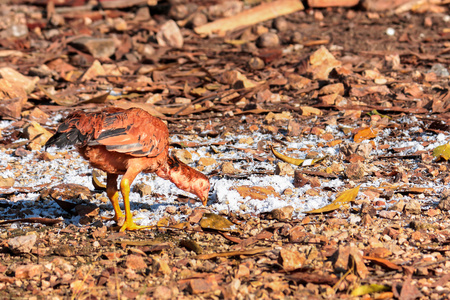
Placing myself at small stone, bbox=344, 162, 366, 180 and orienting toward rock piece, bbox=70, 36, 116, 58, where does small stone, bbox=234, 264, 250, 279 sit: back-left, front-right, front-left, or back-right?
back-left

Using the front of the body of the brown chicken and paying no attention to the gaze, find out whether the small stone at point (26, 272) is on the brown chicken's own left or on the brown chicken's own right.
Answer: on the brown chicken's own right

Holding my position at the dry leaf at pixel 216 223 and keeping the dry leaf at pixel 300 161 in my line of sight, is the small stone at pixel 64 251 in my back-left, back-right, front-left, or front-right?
back-left

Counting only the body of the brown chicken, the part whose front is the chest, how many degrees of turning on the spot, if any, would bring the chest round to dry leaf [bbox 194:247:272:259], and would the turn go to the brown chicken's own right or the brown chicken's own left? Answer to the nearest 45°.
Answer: approximately 45° to the brown chicken's own right

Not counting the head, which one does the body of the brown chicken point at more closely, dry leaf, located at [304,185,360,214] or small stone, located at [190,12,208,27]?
the dry leaf

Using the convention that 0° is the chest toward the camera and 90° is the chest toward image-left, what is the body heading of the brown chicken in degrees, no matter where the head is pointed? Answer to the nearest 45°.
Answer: approximately 270°

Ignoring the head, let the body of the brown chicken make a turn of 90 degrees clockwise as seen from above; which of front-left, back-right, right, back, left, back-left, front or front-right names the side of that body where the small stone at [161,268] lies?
front

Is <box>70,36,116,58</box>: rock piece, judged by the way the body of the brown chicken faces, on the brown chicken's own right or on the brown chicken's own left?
on the brown chicken's own left

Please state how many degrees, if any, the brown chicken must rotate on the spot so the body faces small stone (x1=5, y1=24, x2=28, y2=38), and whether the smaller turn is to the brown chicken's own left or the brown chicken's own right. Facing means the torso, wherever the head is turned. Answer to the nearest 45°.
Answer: approximately 90° to the brown chicken's own left

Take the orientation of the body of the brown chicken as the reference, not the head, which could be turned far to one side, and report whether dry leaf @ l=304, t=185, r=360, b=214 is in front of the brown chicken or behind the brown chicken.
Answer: in front

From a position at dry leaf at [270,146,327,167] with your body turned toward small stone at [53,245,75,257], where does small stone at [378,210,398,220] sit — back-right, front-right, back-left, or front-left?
front-left

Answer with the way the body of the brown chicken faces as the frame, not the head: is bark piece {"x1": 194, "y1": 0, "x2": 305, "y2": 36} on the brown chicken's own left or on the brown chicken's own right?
on the brown chicken's own left

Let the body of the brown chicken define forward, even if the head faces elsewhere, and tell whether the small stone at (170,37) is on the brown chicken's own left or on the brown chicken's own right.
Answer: on the brown chicken's own left

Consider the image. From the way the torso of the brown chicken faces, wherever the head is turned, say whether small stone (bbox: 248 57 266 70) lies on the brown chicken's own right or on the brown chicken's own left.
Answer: on the brown chicken's own left

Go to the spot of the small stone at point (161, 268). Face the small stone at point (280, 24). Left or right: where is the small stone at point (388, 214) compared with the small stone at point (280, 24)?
right

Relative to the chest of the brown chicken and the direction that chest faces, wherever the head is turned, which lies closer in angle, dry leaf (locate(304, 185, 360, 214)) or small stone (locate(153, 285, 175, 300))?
the dry leaf

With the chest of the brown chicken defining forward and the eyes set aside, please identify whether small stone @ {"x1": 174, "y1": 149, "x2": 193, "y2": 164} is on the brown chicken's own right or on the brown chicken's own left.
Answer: on the brown chicken's own left

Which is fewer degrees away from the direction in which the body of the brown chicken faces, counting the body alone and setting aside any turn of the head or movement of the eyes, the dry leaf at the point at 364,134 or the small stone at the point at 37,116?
the dry leaf
